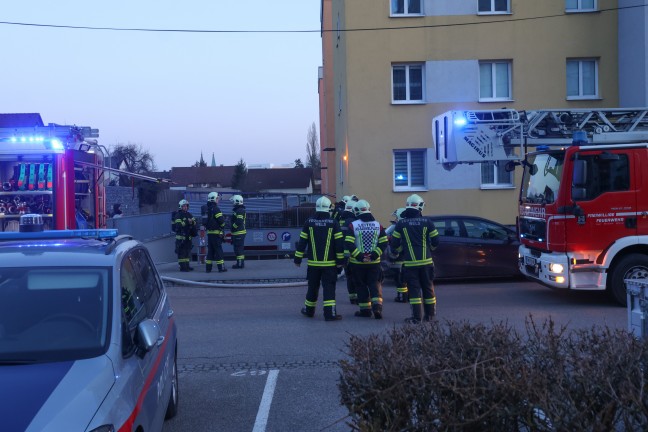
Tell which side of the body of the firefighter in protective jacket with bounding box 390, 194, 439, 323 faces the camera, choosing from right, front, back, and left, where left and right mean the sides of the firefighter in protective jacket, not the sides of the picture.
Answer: back

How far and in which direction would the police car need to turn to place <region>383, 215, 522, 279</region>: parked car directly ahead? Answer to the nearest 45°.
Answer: approximately 180°

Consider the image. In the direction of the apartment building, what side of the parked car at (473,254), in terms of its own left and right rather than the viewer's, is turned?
left

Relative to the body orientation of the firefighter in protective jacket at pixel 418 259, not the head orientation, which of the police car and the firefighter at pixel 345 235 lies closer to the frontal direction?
the firefighter

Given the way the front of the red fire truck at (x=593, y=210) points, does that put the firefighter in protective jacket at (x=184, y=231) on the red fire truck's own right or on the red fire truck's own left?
on the red fire truck's own right

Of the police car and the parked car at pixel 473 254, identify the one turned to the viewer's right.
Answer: the parked car

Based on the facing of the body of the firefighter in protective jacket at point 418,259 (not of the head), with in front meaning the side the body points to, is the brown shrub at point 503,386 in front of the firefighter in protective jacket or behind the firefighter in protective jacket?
behind

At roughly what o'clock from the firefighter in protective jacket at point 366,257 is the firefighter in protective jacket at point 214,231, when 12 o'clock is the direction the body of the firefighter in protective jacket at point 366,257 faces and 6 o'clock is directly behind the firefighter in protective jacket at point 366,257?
the firefighter in protective jacket at point 214,231 is roughly at 11 o'clock from the firefighter in protective jacket at point 366,257.

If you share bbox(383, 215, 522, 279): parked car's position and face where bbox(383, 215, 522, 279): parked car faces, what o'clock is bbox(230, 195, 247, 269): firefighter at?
The firefighter is roughly at 7 o'clock from the parked car.

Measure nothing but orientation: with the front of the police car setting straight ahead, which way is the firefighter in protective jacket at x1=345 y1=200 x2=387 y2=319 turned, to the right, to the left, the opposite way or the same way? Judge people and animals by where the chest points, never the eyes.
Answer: the opposite way

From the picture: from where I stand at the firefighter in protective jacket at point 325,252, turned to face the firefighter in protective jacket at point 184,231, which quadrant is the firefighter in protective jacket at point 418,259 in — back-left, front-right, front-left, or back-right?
back-right

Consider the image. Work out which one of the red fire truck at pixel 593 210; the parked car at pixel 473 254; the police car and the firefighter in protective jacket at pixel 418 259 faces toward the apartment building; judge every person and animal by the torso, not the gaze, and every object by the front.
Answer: the firefighter in protective jacket

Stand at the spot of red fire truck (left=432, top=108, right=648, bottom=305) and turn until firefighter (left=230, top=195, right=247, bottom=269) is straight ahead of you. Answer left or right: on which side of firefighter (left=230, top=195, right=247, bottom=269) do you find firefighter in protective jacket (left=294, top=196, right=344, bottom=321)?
left

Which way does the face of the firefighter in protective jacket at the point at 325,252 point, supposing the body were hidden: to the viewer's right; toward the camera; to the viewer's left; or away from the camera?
away from the camera
